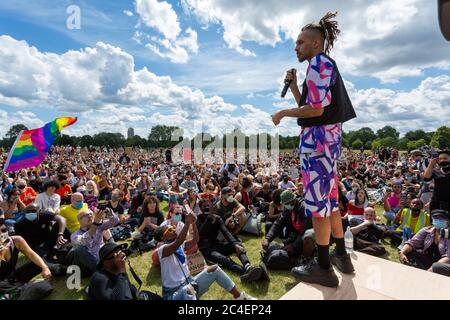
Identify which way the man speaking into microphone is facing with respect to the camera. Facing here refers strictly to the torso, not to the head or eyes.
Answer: to the viewer's left

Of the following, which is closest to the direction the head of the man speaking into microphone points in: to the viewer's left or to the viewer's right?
to the viewer's left

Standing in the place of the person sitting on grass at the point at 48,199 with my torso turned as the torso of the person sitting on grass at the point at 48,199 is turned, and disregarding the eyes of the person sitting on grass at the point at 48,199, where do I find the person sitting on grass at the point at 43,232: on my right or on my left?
on my right

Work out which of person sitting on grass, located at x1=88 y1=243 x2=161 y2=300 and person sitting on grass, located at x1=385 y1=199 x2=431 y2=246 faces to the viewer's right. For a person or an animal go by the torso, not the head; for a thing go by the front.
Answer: person sitting on grass, located at x1=88 y1=243 x2=161 y2=300

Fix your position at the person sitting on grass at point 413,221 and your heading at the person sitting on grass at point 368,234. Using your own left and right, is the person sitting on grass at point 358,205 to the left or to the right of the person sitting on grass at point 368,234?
right

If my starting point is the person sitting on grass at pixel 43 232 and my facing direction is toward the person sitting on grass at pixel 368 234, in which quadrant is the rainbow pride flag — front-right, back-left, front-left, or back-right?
back-left

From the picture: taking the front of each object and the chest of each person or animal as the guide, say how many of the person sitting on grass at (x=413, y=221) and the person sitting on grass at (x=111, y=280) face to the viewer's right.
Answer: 1
